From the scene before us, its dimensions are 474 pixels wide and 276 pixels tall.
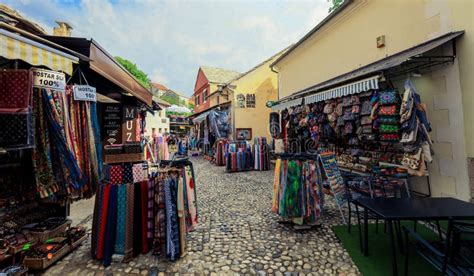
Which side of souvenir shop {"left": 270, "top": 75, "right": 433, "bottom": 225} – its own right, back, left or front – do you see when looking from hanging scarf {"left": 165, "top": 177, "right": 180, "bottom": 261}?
front

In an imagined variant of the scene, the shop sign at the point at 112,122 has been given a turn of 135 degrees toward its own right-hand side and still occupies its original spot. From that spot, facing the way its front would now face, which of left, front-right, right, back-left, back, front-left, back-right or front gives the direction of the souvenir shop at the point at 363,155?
back

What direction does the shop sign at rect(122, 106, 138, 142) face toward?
toward the camera

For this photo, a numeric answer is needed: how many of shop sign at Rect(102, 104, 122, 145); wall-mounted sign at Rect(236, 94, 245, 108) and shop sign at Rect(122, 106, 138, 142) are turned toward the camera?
3

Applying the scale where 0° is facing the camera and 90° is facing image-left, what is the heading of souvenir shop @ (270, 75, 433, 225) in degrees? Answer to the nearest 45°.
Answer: approximately 45°

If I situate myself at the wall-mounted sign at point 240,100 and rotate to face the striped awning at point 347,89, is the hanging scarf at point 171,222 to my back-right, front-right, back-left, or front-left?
front-right

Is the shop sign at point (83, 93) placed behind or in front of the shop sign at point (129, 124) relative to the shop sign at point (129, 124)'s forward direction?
in front

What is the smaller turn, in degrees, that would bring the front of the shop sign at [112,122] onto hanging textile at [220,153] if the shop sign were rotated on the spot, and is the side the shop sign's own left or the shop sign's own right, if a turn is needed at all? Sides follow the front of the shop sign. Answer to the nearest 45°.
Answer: approximately 135° to the shop sign's own left

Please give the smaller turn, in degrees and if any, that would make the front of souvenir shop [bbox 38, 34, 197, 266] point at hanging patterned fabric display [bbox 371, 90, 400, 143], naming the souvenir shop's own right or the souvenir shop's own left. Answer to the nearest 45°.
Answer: approximately 45° to the souvenir shop's own left

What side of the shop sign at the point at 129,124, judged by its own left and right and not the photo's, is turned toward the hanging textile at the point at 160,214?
front

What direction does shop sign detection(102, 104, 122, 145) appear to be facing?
toward the camera

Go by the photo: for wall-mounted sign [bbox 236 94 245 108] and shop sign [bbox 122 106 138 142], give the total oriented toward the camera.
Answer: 2

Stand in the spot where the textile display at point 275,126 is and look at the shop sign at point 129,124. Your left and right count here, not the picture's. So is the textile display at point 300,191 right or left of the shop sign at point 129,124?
left

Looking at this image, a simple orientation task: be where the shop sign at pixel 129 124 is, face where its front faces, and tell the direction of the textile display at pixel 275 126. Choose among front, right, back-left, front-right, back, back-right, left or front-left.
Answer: left

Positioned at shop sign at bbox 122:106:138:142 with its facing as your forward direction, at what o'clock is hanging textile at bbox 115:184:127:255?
The hanging textile is roughly at 12 o'clock from the shop sign.

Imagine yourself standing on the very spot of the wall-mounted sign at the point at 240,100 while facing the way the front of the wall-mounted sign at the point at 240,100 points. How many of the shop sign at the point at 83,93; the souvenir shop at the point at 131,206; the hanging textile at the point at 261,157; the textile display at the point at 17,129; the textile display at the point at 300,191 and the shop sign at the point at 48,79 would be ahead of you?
6

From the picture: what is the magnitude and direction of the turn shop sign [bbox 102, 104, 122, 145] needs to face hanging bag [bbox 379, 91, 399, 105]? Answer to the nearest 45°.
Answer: approximately 45° to its left

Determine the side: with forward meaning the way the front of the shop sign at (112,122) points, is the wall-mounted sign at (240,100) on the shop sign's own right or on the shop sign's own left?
on the shop sign's own left
